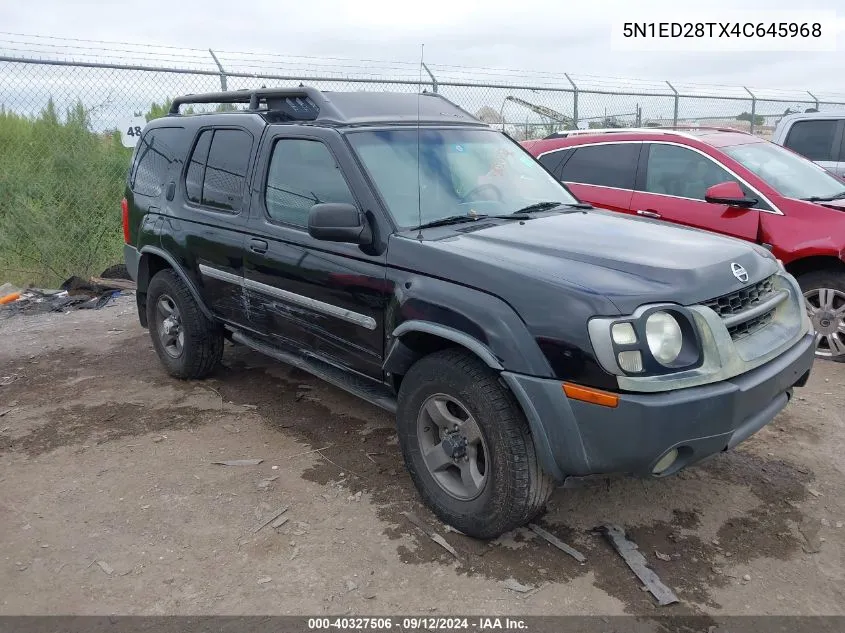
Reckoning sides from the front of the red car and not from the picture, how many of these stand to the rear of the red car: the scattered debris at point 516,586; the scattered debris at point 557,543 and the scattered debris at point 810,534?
0

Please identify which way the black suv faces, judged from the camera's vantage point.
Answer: facing the viewer and to the right of the viewer

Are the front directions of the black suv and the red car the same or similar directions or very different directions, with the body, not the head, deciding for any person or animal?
same or similar directions

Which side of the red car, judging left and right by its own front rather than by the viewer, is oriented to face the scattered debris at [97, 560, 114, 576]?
right

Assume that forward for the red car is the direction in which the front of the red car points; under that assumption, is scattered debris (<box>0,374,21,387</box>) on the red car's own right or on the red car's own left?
on the red car's own right

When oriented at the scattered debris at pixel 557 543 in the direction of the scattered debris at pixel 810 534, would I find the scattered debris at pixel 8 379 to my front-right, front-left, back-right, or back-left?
back-left

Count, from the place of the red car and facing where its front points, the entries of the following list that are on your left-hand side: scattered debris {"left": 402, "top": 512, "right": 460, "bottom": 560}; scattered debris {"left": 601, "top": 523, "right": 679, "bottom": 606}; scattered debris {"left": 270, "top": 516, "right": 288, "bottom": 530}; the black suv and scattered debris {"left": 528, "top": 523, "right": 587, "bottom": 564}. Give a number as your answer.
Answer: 0

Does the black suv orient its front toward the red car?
no

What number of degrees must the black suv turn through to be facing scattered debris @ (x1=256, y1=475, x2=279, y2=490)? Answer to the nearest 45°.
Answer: approximately 135° to its right

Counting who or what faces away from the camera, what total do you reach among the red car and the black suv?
0

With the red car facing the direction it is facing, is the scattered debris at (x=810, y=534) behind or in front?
in front
